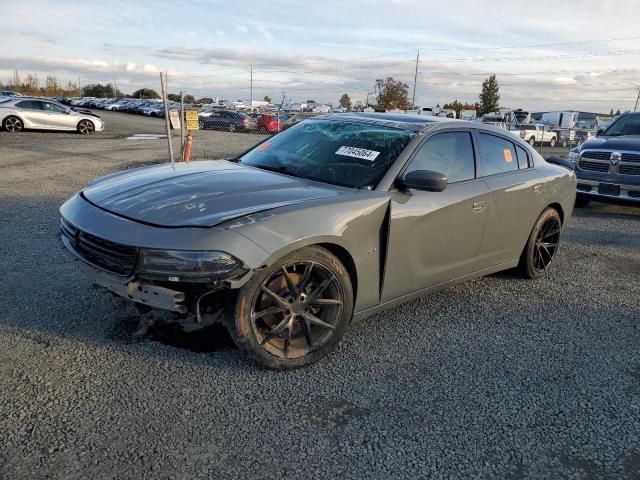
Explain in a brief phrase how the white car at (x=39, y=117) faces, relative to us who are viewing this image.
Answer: facing to the right of the viewer

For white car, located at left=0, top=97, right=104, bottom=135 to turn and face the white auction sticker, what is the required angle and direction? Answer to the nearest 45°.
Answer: approximately 90° to its right

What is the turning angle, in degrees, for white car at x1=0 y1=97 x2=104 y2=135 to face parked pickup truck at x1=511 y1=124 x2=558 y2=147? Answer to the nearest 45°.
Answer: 0° — it already faces it

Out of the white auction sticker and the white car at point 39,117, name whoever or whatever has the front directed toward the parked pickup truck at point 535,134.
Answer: the white car

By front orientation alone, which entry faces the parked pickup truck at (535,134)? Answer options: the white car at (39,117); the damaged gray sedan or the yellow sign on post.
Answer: the white car

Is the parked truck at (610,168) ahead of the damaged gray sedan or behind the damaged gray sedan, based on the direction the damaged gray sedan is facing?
behind

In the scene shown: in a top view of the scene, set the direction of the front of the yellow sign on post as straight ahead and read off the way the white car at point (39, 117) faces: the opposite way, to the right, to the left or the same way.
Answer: to the left

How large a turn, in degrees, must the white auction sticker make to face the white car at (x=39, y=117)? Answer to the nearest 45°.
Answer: approximately 90° to its right

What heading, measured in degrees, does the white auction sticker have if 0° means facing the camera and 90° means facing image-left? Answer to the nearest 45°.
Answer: approximately 45°

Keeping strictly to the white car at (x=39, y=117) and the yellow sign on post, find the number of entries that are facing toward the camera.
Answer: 1

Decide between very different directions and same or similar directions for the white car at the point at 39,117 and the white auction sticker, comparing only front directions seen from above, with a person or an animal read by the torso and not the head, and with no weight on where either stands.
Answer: very different directions

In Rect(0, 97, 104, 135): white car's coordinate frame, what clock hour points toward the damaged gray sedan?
The damaged gray sedan is roughly at 3 o'clock from the white car.
